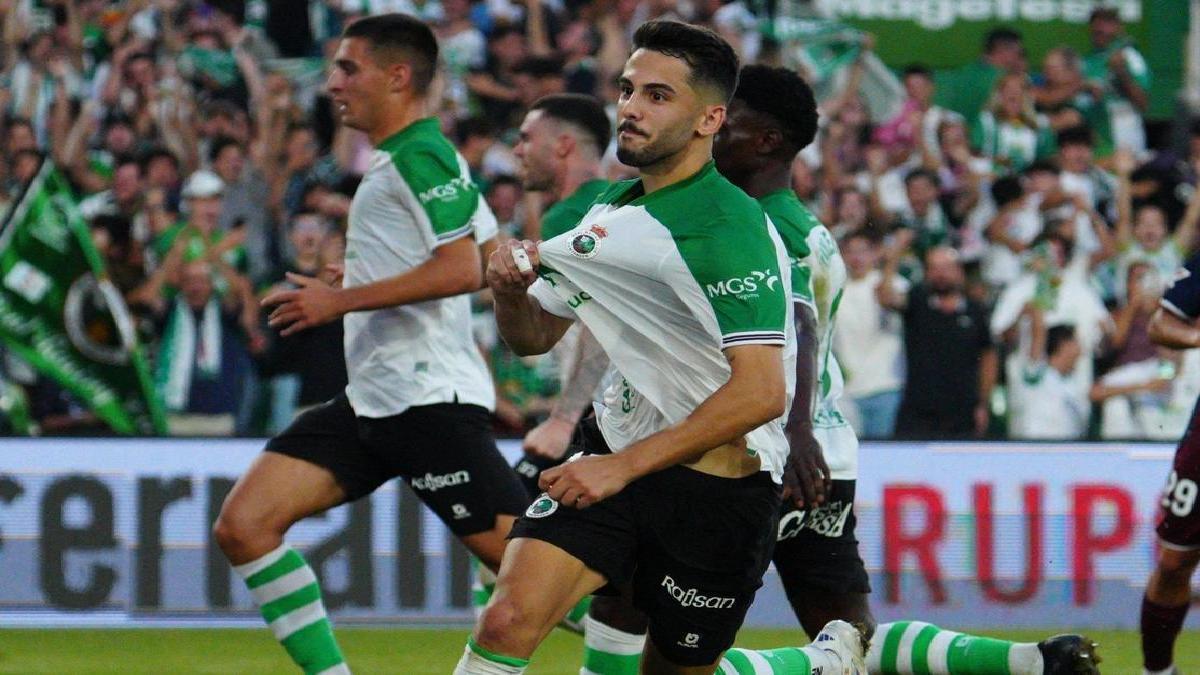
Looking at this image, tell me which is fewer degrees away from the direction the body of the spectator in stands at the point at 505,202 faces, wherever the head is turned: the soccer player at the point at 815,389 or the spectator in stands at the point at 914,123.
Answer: the soccer player

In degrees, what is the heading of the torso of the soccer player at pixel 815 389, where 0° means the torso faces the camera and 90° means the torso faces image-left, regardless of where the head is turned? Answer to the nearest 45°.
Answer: approximately 90°

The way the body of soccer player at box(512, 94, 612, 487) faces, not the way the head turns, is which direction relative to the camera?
to the viewer's left

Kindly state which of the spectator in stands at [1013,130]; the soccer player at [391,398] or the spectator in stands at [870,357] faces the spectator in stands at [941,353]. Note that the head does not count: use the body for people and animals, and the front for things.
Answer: the spectator in stands at [1013,130]

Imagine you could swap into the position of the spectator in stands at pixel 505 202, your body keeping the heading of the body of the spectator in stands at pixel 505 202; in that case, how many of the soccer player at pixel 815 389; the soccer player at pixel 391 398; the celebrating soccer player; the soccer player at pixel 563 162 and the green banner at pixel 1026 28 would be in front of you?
4

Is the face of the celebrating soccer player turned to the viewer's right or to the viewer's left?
to the viewer's left

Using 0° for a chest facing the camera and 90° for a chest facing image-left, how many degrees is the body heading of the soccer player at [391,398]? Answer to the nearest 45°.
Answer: approximately 90°

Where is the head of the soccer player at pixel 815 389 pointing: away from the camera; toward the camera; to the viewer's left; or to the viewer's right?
to the viewer's left

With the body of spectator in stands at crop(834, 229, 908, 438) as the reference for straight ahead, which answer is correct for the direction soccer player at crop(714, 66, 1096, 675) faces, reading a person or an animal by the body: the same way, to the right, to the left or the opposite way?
to the right

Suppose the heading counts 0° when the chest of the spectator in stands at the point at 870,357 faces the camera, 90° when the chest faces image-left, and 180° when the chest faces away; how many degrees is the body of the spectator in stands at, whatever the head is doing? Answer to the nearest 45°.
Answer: approximately 0°

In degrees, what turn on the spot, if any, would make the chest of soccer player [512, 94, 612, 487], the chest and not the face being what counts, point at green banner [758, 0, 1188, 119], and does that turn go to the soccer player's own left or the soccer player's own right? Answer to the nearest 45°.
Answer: approximately 135° to the soccer player's own right

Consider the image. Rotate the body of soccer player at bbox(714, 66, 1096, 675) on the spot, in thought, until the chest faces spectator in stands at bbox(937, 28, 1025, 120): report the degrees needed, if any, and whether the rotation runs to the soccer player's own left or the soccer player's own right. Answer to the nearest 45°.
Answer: approximately 90° to the soccer player's own right

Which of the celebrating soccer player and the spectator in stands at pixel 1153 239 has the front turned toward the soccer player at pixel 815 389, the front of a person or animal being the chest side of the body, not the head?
the spectator in stands
